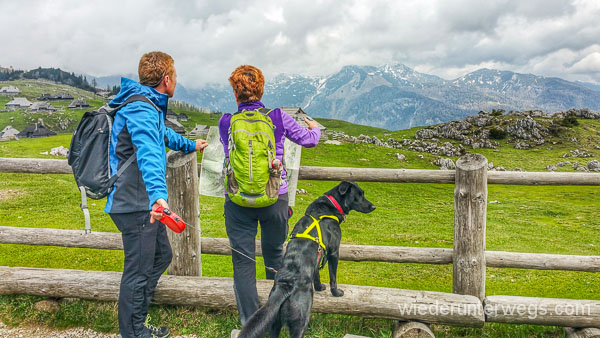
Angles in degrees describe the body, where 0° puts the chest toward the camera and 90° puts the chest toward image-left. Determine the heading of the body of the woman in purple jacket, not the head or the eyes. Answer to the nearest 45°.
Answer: approximately 180°

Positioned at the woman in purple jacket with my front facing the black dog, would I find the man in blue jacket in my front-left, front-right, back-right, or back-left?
back-right

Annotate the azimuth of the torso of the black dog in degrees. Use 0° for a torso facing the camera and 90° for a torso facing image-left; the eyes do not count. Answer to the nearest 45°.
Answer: approximately 225°

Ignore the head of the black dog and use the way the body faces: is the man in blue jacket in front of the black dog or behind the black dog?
behind

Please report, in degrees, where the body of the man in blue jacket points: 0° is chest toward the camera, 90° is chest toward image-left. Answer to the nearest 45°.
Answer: approximately 225°

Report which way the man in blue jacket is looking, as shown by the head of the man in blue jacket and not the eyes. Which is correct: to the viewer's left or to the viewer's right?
to the viewer's right

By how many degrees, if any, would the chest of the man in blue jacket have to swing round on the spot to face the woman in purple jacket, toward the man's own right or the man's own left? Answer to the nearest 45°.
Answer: approximately 45° to the man's own right
